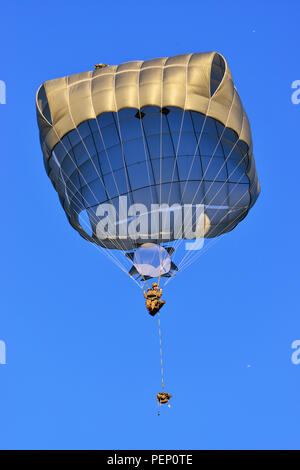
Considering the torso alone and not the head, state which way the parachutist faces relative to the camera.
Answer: toward the camera
